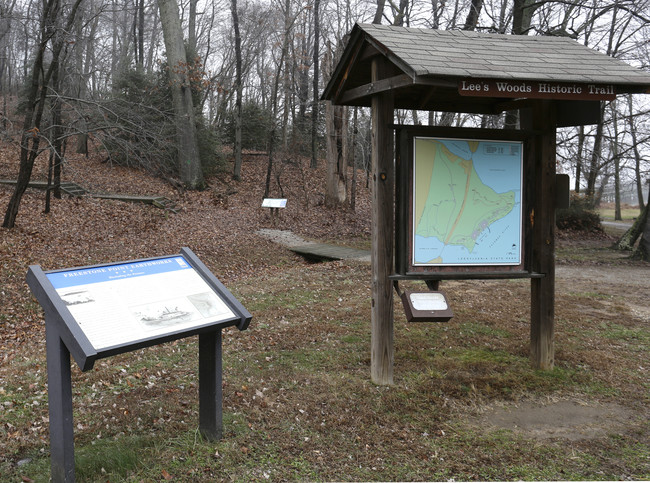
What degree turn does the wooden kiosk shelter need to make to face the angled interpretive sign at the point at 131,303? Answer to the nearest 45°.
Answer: approximately 90° to its right

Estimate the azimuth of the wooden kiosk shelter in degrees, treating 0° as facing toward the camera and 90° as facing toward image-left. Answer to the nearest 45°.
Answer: approximately 315°

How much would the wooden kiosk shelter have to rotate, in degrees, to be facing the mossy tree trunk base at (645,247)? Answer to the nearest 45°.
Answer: approximately 135° to its left

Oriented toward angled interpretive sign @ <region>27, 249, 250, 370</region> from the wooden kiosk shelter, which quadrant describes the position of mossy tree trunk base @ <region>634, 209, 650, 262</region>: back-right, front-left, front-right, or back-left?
back-right

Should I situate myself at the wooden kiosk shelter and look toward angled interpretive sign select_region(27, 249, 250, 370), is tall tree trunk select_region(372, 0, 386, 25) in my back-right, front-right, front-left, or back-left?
back-right

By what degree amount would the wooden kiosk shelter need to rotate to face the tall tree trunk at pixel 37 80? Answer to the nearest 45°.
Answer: approximately 180°

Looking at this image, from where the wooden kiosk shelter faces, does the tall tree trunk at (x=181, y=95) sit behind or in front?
behind
